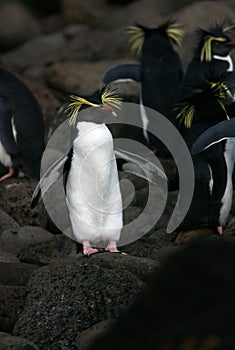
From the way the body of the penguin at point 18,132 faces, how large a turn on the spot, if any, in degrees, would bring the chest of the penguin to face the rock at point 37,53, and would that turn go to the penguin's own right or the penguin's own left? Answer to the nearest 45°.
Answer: approximately 90° to the penguin's own right

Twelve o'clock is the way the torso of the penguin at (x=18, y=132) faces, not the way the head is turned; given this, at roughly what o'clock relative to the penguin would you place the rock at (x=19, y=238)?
The rock is roughly at 9 o'clock from the penguin.

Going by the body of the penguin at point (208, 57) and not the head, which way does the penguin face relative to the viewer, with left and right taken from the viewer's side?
facing to the right of the viewer

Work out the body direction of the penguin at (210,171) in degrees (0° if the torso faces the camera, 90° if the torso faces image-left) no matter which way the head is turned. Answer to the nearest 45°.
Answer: approximately 225°

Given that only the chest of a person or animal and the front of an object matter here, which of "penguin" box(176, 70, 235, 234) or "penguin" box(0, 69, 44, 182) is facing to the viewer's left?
"penguin" box(0, 69, 44, 182)

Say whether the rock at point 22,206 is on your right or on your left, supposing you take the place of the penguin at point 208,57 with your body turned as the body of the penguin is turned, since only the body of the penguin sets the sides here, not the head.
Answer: on your right

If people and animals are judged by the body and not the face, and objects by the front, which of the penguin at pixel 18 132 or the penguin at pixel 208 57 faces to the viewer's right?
the penguin at pixel 208 57

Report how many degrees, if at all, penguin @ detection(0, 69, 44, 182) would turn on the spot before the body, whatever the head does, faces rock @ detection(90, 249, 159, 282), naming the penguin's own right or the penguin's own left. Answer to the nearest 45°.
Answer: approximately 90° to the penguin's own left

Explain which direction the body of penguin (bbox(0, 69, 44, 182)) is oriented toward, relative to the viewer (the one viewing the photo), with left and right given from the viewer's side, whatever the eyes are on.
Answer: facing to the left of the viewer

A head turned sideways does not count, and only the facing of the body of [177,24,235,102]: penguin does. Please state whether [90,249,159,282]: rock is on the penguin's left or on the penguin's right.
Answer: on the penguin's right

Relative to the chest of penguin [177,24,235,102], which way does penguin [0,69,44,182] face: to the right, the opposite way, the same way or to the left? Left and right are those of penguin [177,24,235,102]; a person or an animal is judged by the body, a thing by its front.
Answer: the opposite way
